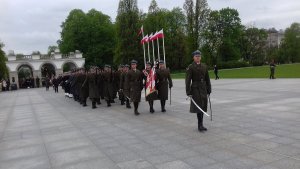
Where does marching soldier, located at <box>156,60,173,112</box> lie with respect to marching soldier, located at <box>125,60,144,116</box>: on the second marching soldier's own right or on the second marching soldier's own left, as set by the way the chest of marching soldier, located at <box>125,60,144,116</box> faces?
on the second marching soldier's own left

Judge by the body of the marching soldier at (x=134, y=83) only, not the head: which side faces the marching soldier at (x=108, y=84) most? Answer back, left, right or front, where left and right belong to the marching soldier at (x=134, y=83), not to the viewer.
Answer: back

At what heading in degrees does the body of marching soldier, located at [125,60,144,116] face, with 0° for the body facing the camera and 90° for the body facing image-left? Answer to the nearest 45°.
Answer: approximately 0°

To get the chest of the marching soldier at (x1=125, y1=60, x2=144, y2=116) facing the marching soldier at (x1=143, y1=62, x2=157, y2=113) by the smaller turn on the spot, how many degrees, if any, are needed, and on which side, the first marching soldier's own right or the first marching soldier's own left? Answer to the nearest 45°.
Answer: approximately 45° to the first marching soldier's own left

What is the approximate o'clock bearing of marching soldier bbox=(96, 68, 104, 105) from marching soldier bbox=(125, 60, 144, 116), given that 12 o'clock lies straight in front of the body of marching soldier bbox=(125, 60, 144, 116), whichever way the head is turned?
marching soldier bbox=(96, 68, 104, 105) is roughly at 5 o'clock from marching soldier bbox=(125, 60, 144, 116).
